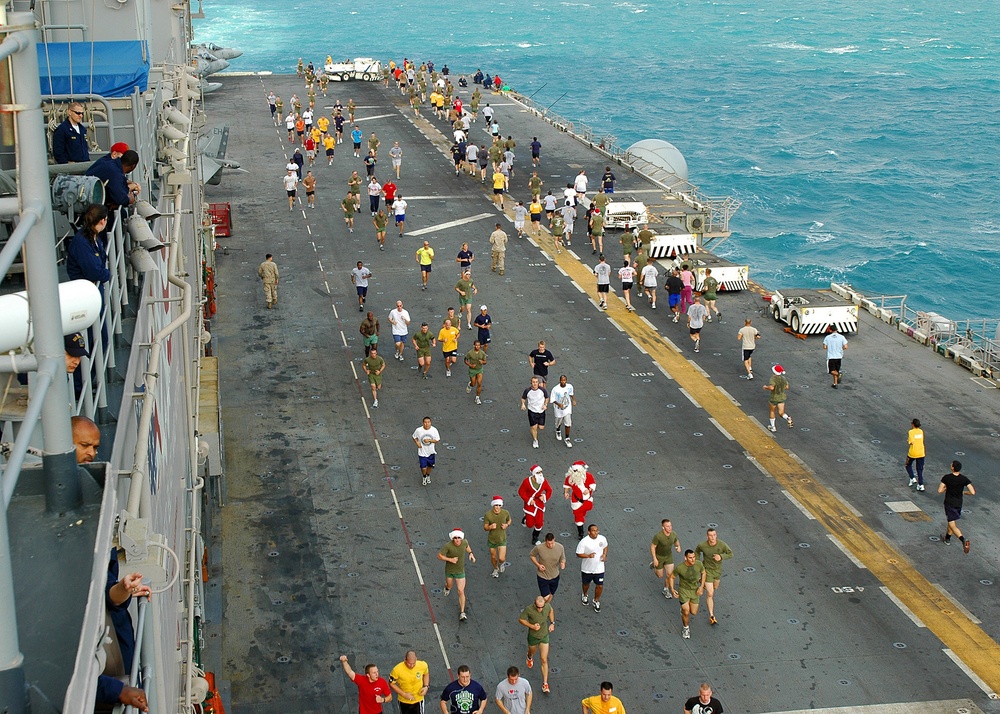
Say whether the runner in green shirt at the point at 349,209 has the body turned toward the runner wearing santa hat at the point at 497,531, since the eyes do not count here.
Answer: yes

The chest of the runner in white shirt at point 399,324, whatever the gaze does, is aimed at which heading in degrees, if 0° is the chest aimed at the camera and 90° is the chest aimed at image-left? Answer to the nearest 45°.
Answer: approximately 0°

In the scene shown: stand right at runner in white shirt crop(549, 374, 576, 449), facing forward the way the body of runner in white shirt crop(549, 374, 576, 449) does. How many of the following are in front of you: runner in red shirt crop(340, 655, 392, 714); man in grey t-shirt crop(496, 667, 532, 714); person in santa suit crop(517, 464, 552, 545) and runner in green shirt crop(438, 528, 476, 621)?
4

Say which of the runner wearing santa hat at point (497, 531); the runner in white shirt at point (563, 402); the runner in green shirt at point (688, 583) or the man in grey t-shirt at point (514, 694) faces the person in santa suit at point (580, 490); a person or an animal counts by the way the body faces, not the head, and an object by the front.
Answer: the runner in white shirt

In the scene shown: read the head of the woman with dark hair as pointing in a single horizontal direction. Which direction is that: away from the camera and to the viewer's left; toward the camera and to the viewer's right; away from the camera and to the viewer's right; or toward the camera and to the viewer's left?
away from the camera and to the viewer's right

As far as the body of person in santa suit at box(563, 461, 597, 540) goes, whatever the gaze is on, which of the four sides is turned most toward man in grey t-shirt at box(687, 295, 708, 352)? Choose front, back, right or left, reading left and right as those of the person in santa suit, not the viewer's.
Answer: back

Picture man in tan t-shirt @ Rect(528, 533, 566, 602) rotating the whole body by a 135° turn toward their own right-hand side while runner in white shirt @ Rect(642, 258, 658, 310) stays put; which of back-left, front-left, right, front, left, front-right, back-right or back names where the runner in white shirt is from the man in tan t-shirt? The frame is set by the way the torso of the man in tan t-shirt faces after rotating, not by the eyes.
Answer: front-right

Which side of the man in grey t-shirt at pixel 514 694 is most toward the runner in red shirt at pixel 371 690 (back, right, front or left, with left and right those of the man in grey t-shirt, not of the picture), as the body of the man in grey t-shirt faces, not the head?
right

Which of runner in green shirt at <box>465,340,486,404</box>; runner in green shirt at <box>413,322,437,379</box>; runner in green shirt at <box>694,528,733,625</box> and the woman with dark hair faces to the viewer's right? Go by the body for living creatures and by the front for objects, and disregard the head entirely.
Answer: the woman with dark hair

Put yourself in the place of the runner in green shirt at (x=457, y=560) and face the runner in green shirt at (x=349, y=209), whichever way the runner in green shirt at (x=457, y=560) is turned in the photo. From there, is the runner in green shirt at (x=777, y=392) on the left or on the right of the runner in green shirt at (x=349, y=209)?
right
